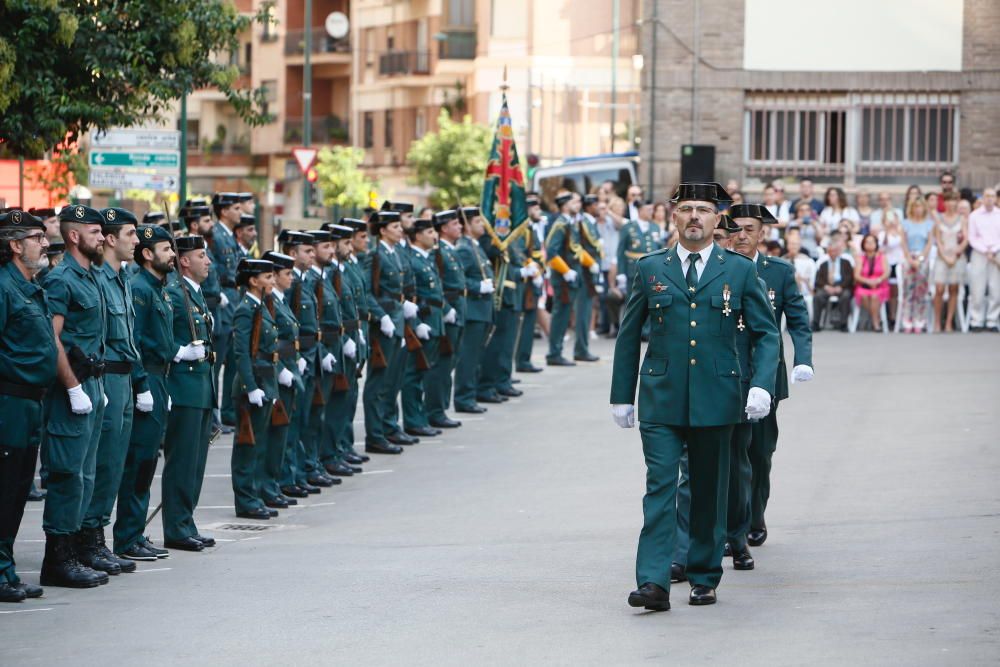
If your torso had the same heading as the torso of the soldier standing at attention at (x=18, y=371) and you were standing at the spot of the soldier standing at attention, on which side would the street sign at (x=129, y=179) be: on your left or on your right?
on your left

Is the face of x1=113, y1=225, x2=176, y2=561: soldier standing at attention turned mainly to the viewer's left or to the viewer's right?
to the viewer's right

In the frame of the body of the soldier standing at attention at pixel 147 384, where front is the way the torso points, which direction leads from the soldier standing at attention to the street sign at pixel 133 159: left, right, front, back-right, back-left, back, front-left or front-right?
left

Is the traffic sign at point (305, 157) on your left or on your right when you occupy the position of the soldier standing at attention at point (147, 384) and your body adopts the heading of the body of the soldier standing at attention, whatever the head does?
on your left

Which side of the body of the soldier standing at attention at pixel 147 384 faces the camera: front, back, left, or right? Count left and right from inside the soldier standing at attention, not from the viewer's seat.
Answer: right

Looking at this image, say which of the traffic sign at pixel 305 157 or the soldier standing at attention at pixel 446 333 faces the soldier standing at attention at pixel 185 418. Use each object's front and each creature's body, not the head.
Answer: the traffic sign

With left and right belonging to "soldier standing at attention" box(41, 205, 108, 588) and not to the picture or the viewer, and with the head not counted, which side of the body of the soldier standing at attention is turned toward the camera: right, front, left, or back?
right

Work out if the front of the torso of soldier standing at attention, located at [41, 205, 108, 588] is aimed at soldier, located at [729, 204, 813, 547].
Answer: yes

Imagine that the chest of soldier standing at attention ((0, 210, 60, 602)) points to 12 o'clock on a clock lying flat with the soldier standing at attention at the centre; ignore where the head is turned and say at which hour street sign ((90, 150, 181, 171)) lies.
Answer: The street sign is roughly at 9 o'clock from the soldier standing at attention.

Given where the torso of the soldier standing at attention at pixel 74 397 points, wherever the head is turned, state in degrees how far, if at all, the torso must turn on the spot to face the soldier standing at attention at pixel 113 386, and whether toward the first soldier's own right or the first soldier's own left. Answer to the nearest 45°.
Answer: approximately 45° to the first soldier's own left

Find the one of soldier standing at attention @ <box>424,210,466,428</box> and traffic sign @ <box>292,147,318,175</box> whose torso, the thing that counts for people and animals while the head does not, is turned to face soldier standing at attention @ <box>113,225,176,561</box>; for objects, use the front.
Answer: the traffic sign

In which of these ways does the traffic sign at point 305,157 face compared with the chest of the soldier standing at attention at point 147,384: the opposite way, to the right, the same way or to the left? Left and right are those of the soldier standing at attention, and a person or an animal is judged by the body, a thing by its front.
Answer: to the right

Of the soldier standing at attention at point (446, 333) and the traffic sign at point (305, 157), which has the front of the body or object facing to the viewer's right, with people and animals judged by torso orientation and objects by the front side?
the soldier standing at attention

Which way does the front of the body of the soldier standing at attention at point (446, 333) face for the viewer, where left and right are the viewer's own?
facing to the right of the viewer
